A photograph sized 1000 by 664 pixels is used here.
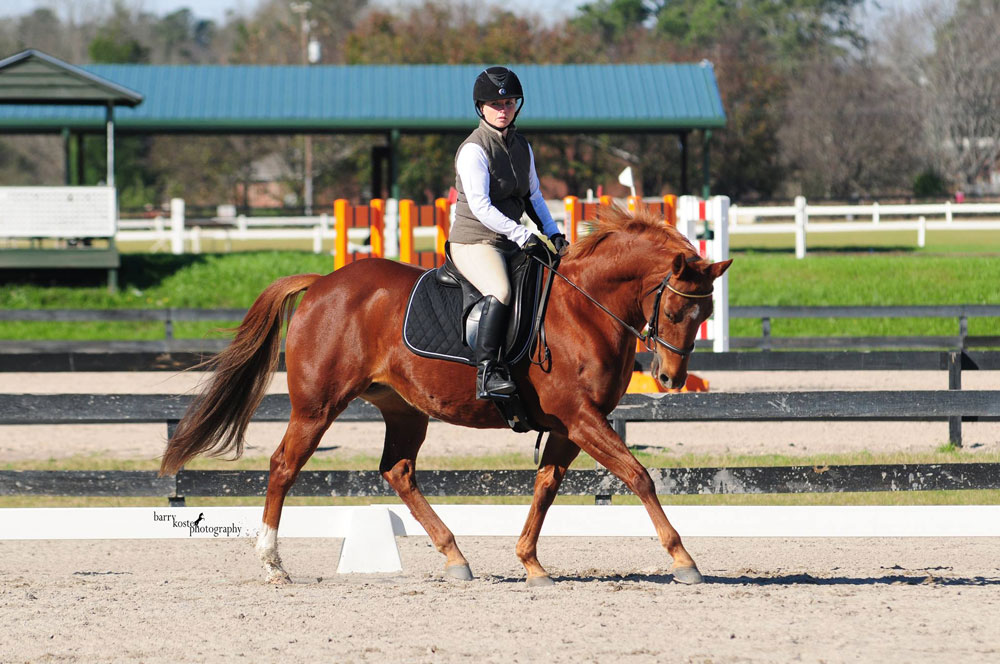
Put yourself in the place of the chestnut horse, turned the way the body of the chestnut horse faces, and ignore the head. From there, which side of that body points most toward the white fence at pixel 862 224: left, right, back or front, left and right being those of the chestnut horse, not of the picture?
left

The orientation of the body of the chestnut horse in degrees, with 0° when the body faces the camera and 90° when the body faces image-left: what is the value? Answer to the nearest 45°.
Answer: approximately 270°

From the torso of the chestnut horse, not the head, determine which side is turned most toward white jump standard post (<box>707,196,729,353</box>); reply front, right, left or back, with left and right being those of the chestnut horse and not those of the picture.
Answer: left

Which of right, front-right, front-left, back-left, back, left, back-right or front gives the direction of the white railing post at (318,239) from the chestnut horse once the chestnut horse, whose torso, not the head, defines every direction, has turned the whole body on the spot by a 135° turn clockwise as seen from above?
back-right

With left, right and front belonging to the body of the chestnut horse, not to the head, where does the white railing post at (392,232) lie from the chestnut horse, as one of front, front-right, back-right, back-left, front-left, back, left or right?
left

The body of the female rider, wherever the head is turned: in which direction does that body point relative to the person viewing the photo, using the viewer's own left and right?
facing the viewer and to the right of the viewer

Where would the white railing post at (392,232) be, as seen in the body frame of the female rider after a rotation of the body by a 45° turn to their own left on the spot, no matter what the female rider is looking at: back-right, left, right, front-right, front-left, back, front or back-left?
left

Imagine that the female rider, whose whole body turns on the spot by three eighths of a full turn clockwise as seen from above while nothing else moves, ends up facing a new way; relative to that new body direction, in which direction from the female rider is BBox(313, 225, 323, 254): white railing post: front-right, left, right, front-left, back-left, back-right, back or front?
right
